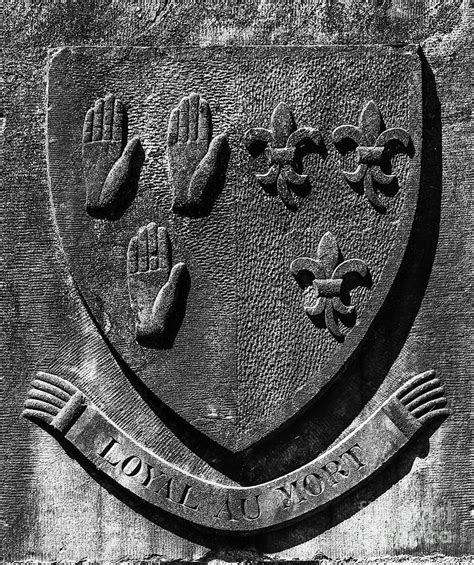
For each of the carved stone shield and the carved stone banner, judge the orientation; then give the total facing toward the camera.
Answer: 2

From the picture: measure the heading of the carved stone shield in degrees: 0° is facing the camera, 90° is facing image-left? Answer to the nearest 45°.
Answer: approximately 0°

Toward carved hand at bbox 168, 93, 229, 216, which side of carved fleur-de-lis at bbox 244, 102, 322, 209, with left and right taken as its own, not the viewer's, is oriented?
right

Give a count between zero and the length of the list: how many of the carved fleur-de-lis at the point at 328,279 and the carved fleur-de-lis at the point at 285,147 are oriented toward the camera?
2
